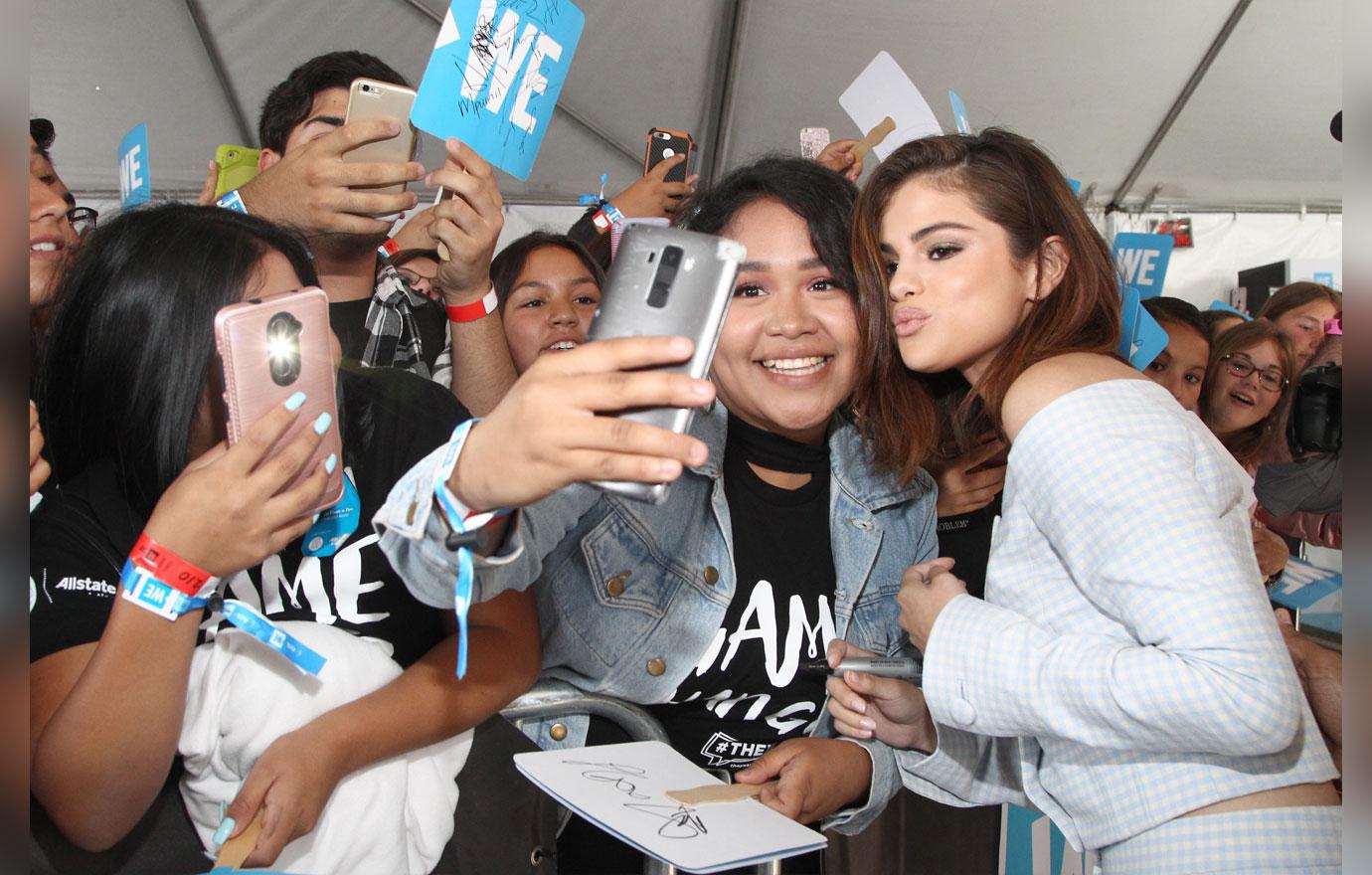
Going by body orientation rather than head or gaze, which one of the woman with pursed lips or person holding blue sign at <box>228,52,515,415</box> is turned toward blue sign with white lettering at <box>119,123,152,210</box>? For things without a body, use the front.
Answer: the woman with pursed lips

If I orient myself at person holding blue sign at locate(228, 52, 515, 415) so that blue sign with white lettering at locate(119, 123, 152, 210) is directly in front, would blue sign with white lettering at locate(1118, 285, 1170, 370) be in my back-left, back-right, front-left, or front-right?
back-right

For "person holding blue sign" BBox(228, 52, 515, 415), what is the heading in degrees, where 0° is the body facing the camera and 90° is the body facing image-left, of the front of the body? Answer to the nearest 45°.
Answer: approximately 315°

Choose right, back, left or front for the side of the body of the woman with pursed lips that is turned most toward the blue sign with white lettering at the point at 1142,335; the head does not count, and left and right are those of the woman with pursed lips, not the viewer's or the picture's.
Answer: right

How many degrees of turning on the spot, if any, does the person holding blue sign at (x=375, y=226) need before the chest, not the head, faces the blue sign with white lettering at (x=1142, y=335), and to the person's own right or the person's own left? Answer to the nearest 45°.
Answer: approximately 45° to the person's own left

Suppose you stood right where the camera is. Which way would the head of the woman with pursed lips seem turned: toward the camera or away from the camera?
toward the camera

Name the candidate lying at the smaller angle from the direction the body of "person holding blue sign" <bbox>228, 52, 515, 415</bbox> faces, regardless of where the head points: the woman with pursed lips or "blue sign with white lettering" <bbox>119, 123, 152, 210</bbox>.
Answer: the woman with pursed lips

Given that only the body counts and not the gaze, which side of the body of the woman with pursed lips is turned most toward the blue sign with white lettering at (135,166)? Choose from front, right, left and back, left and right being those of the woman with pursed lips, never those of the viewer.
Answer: front

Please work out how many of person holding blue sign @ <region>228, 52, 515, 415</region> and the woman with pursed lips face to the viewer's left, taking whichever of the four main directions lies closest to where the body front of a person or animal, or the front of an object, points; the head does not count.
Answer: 1

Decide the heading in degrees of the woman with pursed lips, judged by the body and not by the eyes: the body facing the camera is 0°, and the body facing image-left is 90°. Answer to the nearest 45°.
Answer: approximately 90°
